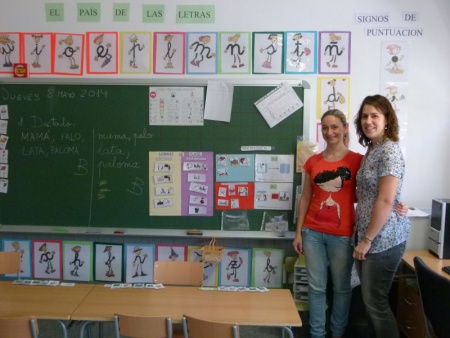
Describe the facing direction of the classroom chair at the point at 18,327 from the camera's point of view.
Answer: facing away from the viewer

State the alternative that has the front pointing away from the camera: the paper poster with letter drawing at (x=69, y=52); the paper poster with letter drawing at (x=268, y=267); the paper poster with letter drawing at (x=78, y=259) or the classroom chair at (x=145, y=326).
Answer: the classroom chair

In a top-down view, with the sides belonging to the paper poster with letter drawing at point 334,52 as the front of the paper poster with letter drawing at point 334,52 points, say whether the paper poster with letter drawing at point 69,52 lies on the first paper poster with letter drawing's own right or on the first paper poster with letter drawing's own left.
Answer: on the first paper poster with letter drawing's own right

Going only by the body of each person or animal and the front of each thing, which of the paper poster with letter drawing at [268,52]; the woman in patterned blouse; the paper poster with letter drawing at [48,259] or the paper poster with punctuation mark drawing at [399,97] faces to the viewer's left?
the woman in patterned blouse

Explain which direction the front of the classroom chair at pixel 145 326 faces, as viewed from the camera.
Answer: facing away from the viewer

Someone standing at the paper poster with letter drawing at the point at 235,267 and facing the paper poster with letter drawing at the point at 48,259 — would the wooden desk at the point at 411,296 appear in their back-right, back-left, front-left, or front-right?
back-left

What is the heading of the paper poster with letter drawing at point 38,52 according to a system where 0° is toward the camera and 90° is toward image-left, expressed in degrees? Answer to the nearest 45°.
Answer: approximately 0°

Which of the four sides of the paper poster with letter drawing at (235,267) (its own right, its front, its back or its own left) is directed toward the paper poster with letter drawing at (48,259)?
right
